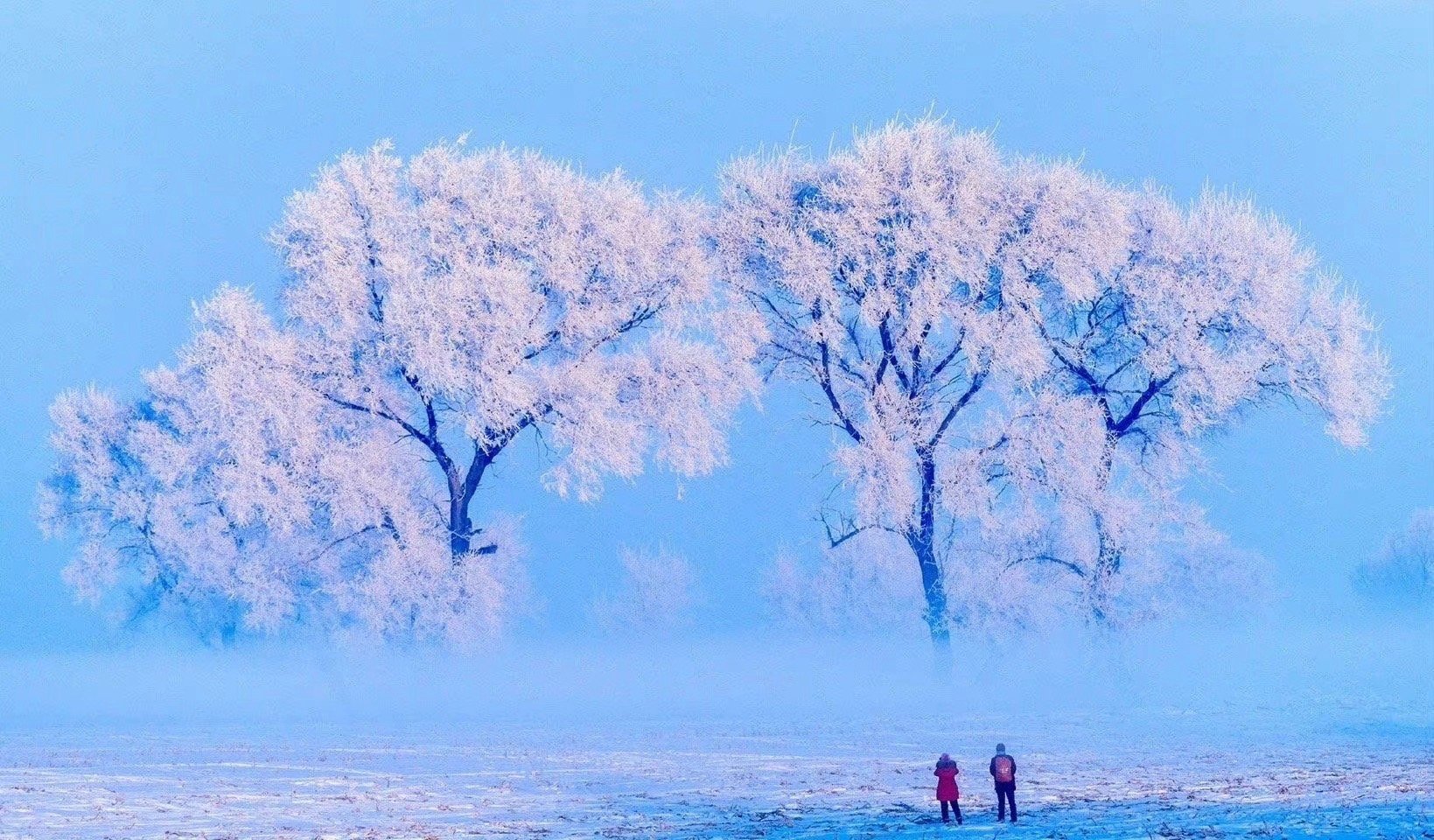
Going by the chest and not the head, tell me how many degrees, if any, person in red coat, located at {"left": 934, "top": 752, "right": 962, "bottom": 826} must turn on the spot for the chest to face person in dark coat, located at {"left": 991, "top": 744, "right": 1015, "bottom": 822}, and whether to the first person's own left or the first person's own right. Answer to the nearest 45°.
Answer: approximately 90° to the first person's own right

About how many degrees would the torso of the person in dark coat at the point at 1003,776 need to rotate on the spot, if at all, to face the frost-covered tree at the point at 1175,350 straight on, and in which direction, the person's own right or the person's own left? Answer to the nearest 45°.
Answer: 0° — they already face it

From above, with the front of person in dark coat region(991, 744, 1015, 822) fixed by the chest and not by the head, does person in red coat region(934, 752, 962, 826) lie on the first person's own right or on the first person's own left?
on the first person's own left

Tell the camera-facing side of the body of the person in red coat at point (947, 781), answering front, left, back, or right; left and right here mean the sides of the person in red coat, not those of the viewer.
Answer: back

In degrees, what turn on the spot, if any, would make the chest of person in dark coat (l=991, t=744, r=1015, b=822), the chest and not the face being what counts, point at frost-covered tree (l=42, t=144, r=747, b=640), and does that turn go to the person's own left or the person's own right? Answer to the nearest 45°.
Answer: approximately 45° to the person's own left

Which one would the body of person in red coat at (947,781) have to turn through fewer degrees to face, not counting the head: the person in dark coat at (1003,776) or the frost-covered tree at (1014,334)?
the frost-covered tree

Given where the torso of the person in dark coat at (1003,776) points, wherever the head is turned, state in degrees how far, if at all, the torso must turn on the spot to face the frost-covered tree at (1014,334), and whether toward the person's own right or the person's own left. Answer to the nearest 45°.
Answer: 0° — they already face it

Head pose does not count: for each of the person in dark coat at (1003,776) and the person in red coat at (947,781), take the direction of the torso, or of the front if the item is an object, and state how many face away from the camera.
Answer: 2

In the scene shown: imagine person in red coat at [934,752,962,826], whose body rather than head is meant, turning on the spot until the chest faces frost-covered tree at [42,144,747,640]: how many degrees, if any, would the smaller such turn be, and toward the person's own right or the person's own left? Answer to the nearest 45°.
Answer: approximately 45° to the person's own left

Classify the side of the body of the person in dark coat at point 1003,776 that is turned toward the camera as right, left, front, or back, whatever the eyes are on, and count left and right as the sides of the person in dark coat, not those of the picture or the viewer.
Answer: back

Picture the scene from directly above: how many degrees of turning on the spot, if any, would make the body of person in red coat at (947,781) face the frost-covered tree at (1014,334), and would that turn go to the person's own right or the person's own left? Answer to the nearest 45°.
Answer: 0° — they already face it

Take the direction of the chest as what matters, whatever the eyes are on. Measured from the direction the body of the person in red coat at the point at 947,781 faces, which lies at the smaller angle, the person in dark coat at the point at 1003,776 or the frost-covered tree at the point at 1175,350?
the frost-covered tree
